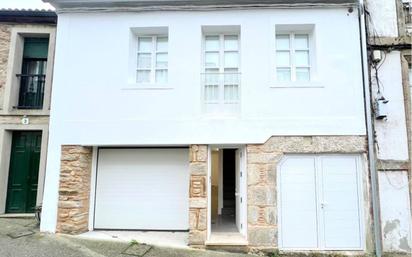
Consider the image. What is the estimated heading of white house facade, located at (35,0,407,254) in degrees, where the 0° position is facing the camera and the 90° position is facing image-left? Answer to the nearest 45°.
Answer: approximately 0°

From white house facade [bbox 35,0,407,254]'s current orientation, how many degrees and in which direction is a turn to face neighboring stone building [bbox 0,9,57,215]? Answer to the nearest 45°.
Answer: approximately 90° to its right

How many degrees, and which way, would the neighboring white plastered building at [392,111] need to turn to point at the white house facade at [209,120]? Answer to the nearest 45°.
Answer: approximately 45° to its right

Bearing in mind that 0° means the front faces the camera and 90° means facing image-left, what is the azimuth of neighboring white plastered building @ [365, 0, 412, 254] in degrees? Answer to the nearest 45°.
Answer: approximately 0°

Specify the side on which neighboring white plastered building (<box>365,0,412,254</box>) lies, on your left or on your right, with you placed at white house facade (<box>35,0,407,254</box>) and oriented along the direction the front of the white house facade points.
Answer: on your left

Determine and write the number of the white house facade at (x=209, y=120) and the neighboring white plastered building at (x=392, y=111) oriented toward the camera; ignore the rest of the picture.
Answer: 2
